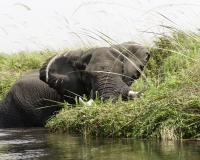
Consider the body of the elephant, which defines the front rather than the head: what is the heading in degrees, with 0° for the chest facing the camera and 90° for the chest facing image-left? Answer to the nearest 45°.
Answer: approximately 315°
